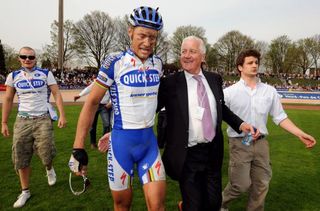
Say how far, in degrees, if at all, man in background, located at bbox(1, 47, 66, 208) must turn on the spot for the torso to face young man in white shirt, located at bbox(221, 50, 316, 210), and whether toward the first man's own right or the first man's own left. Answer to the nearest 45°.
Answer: approximately 45° to the first man's own left

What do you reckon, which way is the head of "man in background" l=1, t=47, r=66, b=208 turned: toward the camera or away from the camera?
toward the camera

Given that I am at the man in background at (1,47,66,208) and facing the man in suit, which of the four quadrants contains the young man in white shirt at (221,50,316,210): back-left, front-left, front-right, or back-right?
front-left

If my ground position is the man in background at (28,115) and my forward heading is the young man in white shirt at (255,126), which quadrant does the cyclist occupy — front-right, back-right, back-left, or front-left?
front-right

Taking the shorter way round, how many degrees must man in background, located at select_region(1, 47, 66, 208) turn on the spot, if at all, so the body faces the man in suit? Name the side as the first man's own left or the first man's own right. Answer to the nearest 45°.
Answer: approximately 45° to the first man's own left

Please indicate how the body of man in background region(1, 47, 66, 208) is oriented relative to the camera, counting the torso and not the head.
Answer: toward the camera

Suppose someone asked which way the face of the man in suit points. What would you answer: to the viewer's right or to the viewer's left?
to the viewer's left

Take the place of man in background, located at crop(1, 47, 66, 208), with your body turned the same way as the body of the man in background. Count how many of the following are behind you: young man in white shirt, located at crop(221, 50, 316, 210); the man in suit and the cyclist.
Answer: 0

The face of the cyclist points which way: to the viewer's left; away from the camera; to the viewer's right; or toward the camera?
toward the camera
